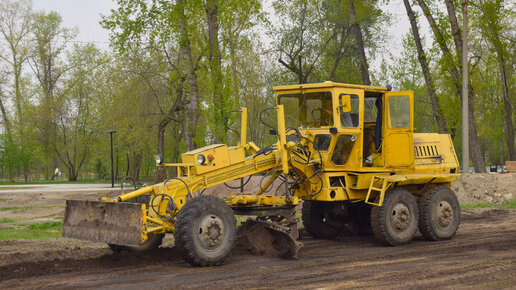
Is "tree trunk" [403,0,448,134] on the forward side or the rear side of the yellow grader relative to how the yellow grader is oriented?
on the rear side

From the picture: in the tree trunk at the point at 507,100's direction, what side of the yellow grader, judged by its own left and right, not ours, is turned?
back

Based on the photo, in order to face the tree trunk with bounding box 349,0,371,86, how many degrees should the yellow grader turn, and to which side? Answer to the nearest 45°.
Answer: approximately 135° to its right

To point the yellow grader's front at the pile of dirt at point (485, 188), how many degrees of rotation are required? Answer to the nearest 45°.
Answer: approximately 180°

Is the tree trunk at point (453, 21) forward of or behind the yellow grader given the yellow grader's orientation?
behind

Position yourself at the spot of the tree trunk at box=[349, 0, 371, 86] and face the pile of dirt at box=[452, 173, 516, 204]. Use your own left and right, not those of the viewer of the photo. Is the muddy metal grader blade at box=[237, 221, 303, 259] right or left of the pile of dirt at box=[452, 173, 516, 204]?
right

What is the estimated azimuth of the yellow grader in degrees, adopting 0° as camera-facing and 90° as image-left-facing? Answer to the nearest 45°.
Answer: approximately 45°
